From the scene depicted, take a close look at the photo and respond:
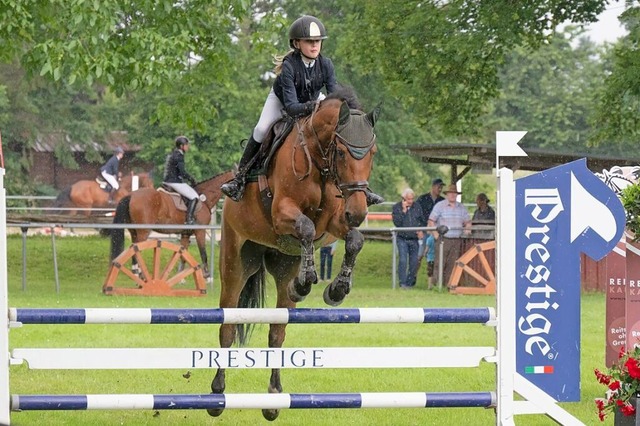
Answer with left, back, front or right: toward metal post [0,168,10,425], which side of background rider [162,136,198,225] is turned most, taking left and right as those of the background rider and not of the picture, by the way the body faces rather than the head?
right

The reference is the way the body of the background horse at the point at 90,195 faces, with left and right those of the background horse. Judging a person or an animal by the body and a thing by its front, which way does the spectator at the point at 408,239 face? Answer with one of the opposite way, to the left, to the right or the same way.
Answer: to the right

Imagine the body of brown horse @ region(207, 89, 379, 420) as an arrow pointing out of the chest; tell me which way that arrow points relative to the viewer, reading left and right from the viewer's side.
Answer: facing the viewer and to the right of the viewer

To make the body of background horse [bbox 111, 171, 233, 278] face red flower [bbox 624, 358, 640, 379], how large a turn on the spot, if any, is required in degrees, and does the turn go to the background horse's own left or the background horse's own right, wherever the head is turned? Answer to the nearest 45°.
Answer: approximately 90° to the background horse's own right

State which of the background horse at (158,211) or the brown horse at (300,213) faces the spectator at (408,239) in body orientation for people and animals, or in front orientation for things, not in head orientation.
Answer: the background horse

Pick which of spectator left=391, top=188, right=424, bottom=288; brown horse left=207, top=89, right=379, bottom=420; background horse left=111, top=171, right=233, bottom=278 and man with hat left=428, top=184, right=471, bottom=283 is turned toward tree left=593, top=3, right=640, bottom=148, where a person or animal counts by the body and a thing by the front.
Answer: the background horse

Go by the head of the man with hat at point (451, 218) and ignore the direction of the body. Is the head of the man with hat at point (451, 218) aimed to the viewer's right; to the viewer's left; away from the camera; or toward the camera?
toward the camera

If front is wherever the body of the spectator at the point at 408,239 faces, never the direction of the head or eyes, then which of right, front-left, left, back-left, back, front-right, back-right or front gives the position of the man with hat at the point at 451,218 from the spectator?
left

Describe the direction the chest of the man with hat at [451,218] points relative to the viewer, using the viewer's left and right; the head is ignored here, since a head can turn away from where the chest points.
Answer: facing the viewer

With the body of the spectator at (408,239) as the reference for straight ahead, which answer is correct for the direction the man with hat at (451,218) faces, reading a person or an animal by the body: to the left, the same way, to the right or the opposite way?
the same way

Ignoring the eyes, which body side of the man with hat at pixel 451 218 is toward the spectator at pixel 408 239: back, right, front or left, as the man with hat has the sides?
right

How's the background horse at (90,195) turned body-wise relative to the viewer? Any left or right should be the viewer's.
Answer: facing to the right of the viewer

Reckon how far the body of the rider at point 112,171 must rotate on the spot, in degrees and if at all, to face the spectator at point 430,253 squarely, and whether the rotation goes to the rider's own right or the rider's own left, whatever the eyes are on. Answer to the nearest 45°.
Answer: approximately 45° to the rider's own right

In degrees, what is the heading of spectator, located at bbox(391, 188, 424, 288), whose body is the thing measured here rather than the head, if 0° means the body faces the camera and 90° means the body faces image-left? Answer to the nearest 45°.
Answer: approximately 0°

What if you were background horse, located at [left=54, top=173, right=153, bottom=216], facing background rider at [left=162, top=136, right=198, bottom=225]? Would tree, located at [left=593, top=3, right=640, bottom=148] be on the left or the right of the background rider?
left
